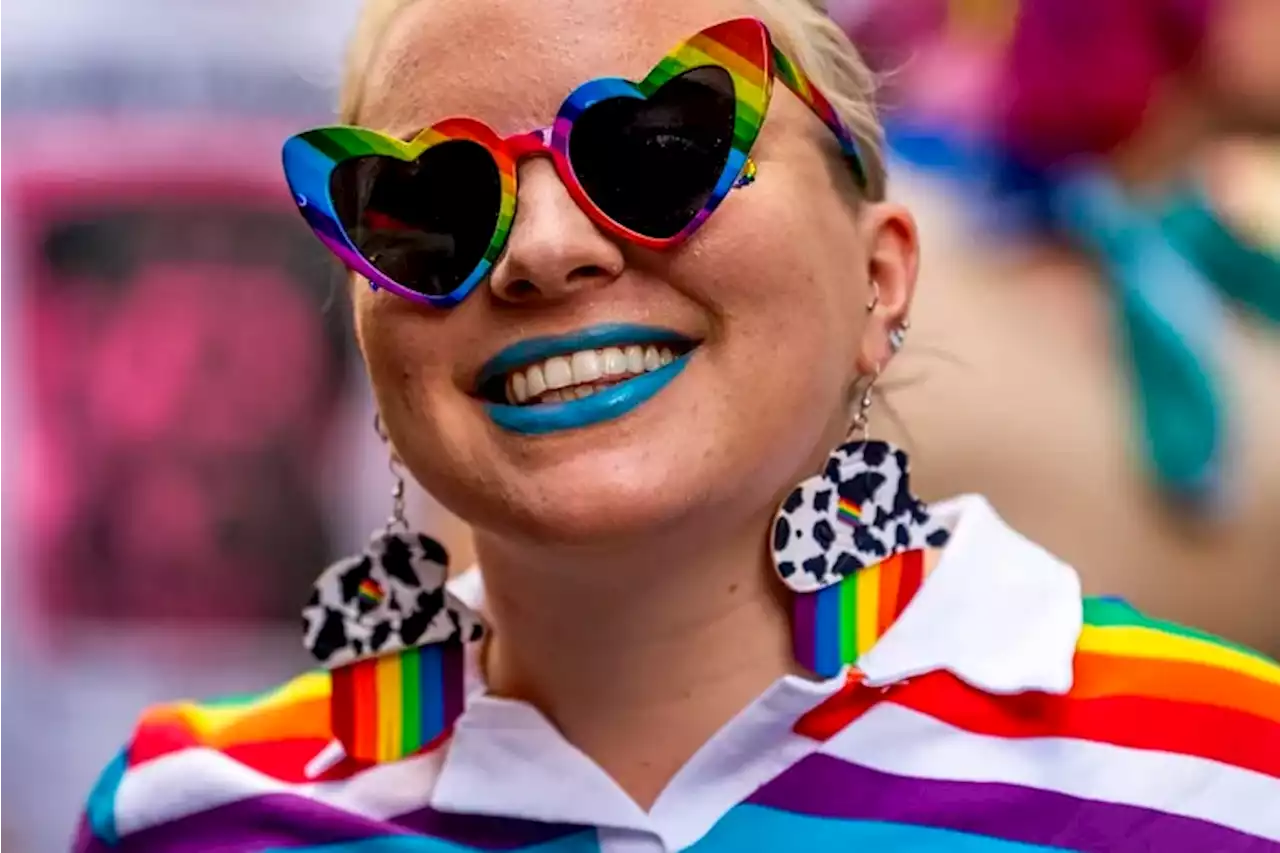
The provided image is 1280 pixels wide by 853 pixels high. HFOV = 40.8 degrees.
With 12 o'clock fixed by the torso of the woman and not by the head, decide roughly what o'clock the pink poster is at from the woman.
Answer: The pink poster is roughly at 5 o'clock from the woman.

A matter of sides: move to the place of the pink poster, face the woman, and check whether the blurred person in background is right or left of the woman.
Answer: left

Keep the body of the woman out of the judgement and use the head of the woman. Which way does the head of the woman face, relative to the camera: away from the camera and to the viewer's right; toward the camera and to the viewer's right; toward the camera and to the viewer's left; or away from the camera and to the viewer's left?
toward the camera and to the viewer's left

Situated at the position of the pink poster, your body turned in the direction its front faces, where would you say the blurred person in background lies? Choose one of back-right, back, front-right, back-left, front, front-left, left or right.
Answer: front-left

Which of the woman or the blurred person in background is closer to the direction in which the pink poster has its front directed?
the woman

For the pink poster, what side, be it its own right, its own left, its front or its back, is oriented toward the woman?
front

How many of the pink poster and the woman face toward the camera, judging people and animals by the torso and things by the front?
2

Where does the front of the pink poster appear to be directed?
toward the camera
